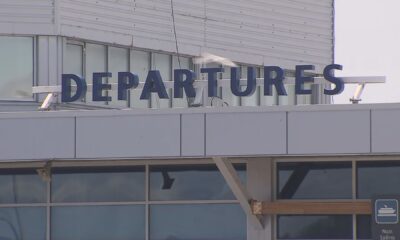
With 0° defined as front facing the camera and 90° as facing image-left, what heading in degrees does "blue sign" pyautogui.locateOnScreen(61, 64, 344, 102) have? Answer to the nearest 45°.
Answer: approximately 0°

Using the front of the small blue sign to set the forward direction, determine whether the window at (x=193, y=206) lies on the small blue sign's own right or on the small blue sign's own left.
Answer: on the small blue sign's own right

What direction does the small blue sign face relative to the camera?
toward the camera

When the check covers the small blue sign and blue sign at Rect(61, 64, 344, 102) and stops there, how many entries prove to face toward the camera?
2

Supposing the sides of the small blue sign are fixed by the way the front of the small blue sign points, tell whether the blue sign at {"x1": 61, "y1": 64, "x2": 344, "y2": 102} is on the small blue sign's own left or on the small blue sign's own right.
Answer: on the small blue sign's own right

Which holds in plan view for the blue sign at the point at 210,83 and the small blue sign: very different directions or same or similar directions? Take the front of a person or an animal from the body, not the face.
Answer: same or similar directions
